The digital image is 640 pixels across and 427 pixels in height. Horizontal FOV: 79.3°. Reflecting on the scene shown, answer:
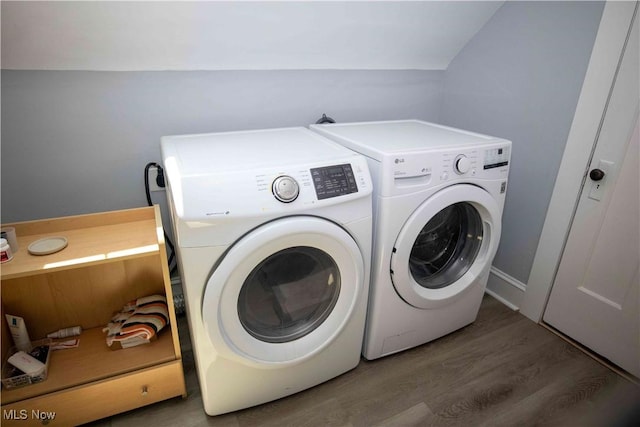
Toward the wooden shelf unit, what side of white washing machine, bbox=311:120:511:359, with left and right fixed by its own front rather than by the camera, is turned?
right

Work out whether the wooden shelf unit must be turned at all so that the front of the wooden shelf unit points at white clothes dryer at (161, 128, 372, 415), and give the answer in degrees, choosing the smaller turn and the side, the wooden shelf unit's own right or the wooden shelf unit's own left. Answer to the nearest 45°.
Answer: approximately 45° to the wooden shelf unit's own left

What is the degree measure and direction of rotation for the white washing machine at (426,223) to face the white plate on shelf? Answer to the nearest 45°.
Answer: approximately 90° to its right

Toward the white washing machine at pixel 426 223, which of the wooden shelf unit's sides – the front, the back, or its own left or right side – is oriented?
left

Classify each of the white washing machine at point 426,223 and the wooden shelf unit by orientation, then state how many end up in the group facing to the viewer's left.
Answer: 0

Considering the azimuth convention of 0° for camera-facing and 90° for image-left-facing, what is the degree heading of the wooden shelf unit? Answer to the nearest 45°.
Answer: approximately 0°

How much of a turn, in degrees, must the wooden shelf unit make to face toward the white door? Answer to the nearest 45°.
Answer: approximately 45° to its left

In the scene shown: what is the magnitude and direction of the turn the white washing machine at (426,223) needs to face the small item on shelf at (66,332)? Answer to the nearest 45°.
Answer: approximately 90° to its right

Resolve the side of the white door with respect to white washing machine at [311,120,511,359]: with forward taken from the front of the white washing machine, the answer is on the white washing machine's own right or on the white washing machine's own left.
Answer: on the white washing machine's own left
